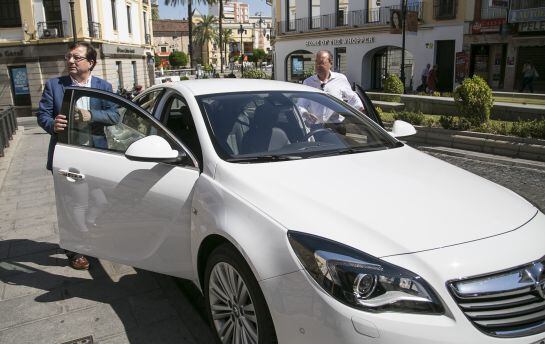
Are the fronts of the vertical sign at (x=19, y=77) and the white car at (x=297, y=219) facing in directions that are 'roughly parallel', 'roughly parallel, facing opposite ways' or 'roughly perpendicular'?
roughly parallel

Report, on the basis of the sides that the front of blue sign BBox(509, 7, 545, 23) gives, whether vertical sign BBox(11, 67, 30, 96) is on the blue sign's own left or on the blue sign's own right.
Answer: on the blue sign's own right

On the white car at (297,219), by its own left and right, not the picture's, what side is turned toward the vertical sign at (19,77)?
back

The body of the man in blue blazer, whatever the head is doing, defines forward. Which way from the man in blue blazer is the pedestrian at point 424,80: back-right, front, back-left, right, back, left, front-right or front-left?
back-left

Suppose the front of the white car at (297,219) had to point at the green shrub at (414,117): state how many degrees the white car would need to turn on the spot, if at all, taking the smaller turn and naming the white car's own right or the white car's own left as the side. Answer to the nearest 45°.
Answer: approximately 135° to the white car's own left

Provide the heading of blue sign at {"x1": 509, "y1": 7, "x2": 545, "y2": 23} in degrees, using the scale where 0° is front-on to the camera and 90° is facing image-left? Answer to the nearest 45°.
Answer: approximately 0°

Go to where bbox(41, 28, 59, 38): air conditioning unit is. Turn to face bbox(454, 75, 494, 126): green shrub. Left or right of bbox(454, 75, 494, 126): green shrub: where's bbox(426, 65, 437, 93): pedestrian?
left

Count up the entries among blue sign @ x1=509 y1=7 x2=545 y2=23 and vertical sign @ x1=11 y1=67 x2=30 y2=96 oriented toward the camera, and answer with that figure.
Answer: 2

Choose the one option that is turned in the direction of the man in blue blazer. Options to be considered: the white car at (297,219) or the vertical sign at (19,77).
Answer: the vertical sign

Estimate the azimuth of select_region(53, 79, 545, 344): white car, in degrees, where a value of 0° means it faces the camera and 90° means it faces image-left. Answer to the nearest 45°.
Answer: approximately 315°

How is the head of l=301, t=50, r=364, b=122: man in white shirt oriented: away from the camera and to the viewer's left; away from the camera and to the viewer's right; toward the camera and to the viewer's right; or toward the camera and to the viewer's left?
toward the camera and to the viewer's left

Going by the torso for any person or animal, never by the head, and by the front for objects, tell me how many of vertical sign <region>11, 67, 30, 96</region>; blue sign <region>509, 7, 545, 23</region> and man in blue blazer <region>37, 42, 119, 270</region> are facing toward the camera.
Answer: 3

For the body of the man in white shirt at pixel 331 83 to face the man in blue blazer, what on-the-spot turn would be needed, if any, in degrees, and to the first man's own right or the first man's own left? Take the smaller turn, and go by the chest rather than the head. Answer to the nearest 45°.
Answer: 0° — they already face them

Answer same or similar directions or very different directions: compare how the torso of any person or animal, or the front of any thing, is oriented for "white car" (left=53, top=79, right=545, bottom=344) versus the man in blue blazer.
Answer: same or similar directions
